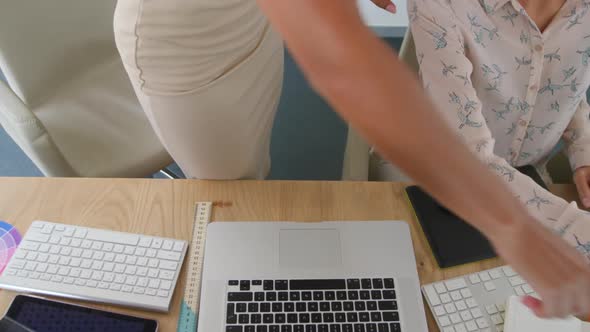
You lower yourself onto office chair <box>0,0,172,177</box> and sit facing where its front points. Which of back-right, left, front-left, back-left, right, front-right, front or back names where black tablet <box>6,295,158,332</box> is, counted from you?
front-right

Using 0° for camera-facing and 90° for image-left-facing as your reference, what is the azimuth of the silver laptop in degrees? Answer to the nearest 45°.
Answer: approximately 180°

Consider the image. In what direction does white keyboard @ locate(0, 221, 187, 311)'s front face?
away from the camera

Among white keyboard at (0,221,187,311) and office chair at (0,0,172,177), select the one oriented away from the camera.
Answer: the white keyboard

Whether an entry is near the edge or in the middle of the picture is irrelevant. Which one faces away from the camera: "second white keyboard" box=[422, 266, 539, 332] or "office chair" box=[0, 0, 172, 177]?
the second white keyboard
